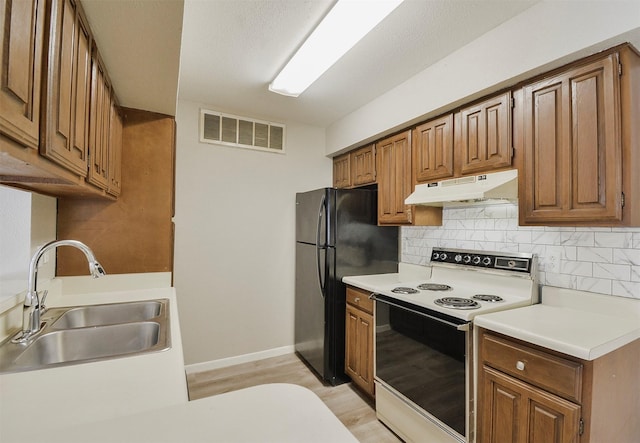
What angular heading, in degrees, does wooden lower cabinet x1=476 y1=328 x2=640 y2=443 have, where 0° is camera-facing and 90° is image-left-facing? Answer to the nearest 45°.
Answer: approximately 45°

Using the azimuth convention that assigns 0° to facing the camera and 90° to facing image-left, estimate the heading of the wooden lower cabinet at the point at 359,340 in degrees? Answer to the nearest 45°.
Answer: approximately 45°

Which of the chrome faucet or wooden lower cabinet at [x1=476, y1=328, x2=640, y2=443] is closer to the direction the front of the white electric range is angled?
the chrome faucet

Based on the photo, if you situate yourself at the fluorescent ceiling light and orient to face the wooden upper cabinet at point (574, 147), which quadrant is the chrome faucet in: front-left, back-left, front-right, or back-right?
back-right

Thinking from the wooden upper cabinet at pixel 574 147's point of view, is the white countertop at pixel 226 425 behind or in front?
in front

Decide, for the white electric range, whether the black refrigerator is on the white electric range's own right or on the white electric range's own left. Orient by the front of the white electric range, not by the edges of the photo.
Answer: on the white electric range's own right

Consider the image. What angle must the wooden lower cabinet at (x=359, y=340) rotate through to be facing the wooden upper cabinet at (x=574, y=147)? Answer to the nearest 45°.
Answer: approximately 90° to its left

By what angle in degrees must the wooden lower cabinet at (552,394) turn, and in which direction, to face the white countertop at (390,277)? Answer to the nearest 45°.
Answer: approximately 90° to its right

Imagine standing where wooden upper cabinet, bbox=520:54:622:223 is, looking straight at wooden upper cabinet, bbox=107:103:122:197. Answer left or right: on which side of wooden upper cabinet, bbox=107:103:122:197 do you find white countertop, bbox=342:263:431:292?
right

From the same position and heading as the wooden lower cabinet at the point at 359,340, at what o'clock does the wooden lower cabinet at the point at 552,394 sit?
the wooden lower cabinet at the point at 552,394 is roughly at 9 o'clock from the wooden lower cabinet at the point at 359,340.

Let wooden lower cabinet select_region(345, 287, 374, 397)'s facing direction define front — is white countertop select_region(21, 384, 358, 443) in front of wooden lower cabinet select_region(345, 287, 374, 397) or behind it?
in front

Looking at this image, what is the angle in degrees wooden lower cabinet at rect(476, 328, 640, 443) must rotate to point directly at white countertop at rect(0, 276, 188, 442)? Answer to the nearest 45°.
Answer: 0° — it already faces it

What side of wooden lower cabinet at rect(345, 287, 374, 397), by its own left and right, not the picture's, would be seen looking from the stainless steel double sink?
front
